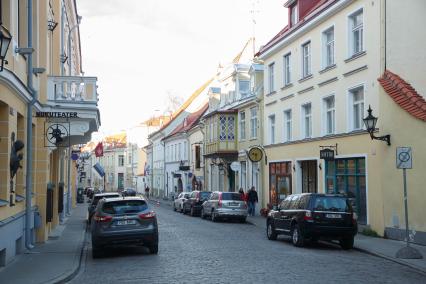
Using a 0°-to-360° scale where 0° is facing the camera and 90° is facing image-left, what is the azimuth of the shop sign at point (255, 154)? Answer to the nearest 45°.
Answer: approximately 0°

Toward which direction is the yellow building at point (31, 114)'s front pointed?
to the viewer's right

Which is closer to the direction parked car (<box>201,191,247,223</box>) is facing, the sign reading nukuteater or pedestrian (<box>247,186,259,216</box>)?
the pedestrian

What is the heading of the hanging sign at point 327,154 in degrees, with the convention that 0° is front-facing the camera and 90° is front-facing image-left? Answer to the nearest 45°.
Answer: approximately 0°

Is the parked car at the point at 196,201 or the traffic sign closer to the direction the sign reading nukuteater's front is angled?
the traffic sign

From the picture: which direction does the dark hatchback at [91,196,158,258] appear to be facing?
away from the camera
